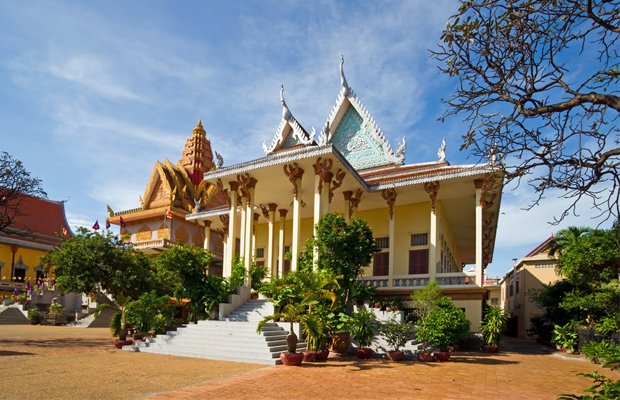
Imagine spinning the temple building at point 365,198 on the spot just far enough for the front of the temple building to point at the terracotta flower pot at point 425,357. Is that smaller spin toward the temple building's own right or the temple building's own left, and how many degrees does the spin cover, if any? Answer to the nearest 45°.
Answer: approximately 45° to the temple building's own left

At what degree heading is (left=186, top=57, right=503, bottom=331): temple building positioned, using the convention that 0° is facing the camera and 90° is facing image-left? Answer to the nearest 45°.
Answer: approximately 45°

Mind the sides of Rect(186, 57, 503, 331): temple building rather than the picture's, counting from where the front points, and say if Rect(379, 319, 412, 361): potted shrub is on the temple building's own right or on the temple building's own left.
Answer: on the temple building's own left

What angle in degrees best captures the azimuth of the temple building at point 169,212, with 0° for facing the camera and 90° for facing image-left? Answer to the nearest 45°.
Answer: approximately 45°

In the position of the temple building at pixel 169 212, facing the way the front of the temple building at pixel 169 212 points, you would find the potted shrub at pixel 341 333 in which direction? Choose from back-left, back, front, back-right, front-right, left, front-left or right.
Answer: front-left

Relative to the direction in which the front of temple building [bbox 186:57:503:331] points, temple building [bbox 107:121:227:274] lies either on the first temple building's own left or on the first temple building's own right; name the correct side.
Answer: on the first temple building's own right

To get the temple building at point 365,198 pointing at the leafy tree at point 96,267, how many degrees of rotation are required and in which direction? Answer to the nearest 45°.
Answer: approximately 45° to its right

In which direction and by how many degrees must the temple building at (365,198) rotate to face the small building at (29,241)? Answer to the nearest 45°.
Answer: approximately 90° to its right

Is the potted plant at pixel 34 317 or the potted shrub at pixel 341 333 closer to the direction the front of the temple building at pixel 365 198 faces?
the potted shrub
